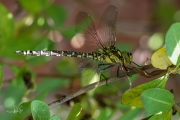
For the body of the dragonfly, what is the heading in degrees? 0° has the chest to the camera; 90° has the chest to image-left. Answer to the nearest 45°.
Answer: approximately 270°

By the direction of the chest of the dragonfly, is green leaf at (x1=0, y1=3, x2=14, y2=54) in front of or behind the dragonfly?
behind

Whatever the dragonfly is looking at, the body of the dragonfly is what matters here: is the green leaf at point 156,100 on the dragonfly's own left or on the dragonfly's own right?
on the dragonfly's own right
